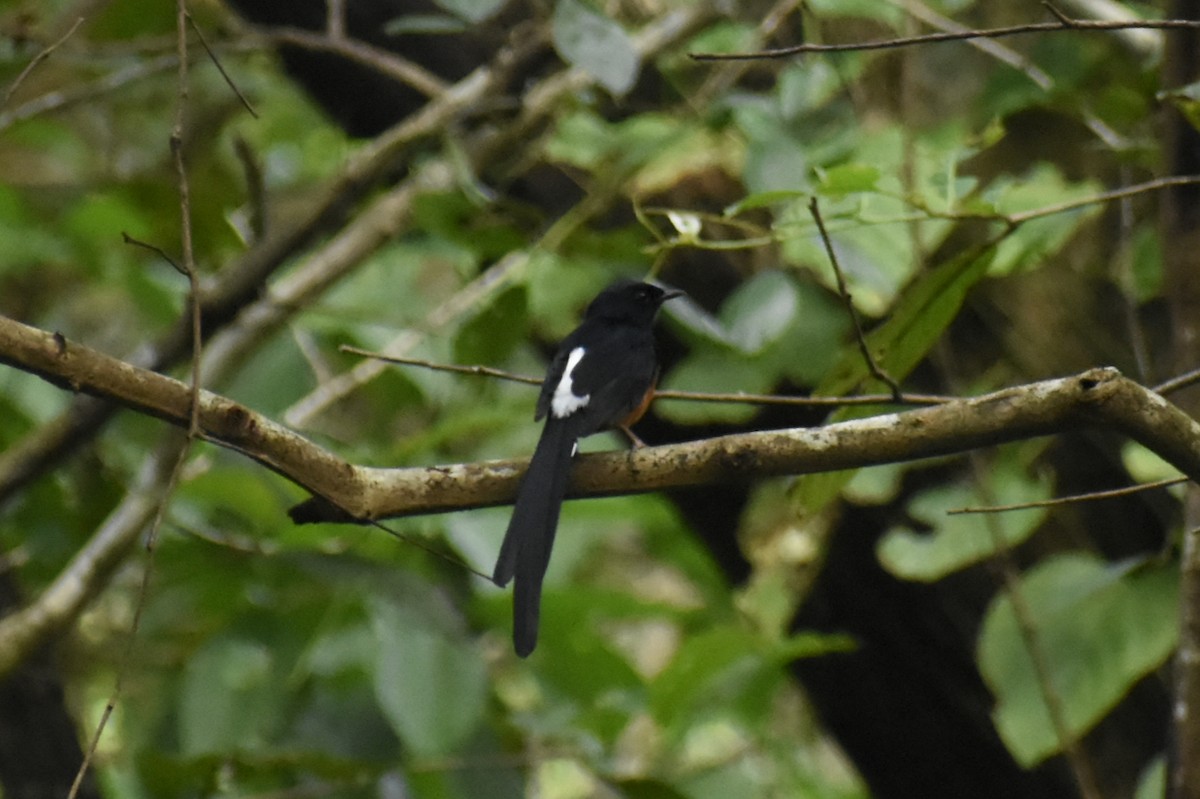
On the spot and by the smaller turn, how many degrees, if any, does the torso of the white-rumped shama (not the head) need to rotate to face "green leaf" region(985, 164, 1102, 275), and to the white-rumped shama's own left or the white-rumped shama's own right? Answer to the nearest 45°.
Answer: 0° — it already faces it

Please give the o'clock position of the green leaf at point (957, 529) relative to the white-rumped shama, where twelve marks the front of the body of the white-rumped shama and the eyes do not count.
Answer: The green leaf is roughly at 1 o'clock from the white-rumped shama.

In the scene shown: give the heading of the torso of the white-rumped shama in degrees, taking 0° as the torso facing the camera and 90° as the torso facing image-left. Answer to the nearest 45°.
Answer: approximately 225°
